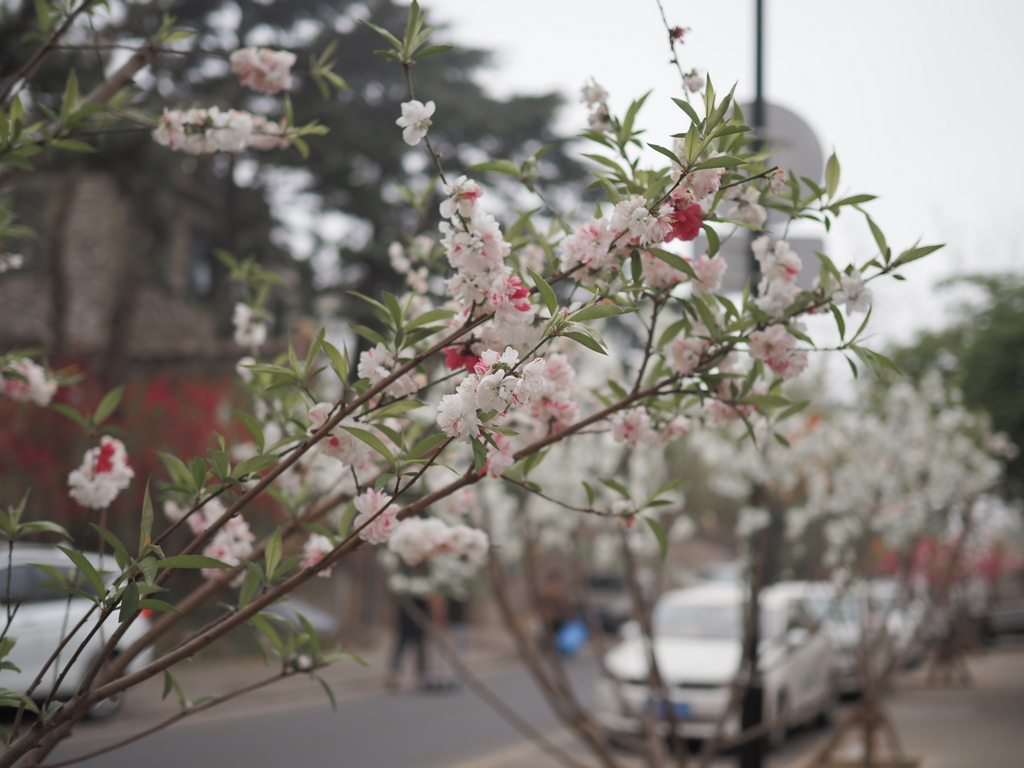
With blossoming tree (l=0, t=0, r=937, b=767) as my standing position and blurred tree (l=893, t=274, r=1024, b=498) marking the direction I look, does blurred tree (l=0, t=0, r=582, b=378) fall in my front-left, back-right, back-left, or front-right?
front-left

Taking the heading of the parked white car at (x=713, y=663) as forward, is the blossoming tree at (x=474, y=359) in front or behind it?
in front

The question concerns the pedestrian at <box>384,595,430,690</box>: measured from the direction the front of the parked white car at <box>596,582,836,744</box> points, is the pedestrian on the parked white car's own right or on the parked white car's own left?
on the parked white car's own right

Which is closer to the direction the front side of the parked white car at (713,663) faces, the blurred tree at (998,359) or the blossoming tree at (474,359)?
the blossoming tree

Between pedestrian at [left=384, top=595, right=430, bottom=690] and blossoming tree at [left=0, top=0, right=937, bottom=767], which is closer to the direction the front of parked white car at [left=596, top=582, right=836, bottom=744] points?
the blossoming tree

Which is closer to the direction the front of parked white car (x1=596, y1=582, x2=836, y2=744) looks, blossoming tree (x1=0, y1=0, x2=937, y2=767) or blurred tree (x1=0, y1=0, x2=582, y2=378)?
the blossoming tree

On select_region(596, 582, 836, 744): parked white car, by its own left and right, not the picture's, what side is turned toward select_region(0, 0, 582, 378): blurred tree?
right

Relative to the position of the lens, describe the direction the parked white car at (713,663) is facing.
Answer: facing the viewer and to the left of the viewer
